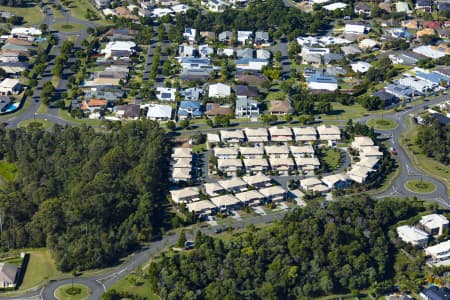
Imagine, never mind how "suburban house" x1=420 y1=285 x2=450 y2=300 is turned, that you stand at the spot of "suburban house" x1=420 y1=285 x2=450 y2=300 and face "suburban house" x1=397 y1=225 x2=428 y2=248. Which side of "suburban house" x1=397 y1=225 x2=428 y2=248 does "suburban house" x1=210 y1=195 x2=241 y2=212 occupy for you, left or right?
left

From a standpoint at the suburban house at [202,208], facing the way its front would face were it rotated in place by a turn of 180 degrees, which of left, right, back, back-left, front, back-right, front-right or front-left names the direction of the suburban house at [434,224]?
back-right

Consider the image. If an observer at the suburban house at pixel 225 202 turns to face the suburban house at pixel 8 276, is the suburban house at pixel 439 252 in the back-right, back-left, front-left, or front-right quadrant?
back-left

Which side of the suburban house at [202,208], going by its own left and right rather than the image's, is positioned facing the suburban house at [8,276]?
right

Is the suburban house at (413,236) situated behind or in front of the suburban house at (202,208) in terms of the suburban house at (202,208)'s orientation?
in front

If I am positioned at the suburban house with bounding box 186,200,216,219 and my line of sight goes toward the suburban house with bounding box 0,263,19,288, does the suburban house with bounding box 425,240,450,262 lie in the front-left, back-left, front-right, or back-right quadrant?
back-left

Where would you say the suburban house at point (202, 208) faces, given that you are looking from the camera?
facing the viewer and to the right of the viewer

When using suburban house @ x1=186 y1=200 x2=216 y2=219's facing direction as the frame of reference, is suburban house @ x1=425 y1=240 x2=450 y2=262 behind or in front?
in front

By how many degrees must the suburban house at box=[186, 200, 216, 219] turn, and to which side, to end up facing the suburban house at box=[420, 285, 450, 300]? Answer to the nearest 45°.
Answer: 0° — it already faces it

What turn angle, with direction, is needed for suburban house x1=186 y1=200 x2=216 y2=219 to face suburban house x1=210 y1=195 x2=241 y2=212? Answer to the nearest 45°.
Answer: approximately 90° to its left

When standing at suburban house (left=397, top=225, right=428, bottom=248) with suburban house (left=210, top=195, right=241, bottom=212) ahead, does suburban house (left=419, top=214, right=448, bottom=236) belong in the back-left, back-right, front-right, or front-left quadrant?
back-right
